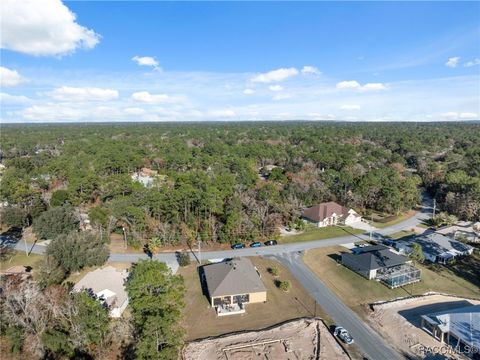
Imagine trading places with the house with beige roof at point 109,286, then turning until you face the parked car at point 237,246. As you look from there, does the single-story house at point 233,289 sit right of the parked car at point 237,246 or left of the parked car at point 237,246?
right

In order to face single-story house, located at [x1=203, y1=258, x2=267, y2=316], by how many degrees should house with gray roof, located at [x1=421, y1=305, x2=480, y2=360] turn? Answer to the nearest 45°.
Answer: approximately 45° to its right

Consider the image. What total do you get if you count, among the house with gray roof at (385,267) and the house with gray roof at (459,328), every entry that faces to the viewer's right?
0

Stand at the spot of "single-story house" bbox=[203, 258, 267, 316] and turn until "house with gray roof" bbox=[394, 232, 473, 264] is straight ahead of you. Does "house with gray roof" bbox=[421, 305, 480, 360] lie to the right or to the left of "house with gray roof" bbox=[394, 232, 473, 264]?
right

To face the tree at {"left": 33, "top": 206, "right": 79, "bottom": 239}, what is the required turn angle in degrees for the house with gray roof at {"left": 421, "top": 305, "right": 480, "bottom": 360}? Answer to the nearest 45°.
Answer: approximately 45° to its right

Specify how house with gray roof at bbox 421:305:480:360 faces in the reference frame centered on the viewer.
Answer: facing the viewer and to the left of the viewer

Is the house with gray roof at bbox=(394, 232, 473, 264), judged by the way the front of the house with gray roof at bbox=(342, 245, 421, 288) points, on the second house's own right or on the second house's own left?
on the second house's own right

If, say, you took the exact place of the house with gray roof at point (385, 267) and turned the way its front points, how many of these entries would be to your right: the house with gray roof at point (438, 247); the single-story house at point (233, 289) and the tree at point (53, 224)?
1

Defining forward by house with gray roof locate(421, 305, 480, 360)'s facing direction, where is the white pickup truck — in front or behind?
in front

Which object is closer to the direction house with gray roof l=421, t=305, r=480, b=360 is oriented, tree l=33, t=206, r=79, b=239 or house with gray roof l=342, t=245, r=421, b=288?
the tree

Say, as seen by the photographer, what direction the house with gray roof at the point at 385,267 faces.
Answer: facing away from the viewer and to the left of the viewer

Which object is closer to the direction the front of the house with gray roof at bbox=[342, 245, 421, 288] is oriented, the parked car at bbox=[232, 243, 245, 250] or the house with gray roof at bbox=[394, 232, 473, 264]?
the parked car
